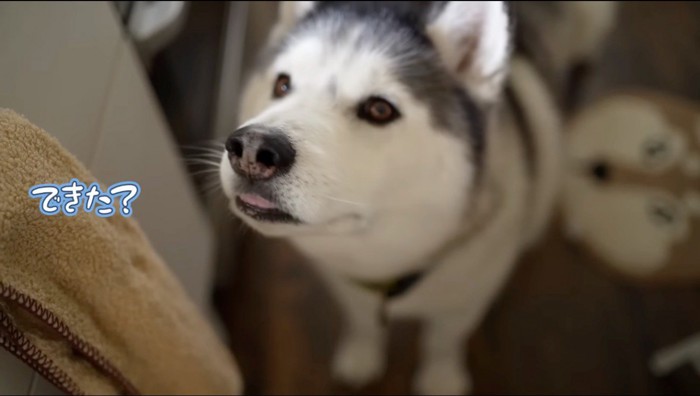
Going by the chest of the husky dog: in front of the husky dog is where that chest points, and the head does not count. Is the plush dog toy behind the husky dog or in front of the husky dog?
behind

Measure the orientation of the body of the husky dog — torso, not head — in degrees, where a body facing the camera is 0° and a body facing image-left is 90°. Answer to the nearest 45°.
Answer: approximately 45°
